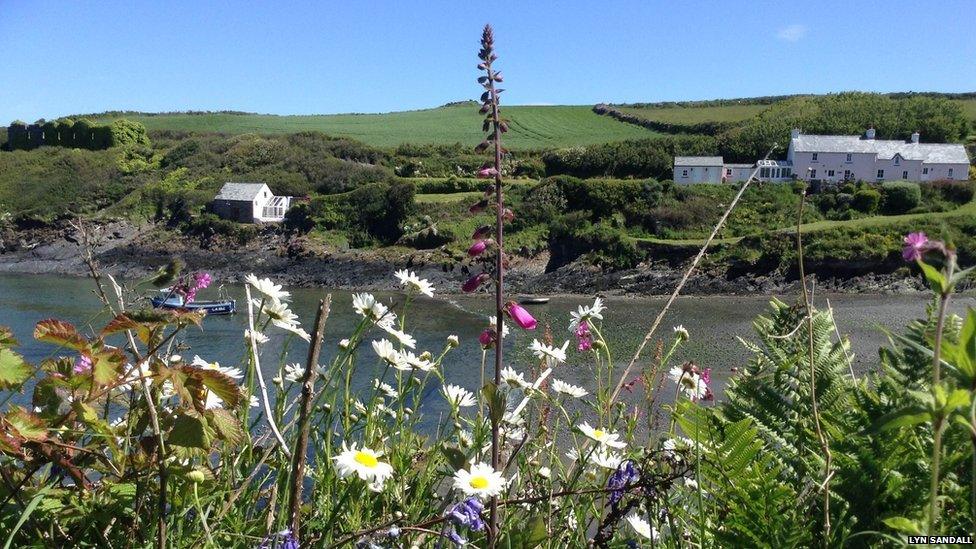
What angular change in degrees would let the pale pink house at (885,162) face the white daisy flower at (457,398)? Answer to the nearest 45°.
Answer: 0° — it already faces it

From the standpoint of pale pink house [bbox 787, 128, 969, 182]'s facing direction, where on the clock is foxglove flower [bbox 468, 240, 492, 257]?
The foxglove flower is roughly at 12 o'clock from the pale pink house.

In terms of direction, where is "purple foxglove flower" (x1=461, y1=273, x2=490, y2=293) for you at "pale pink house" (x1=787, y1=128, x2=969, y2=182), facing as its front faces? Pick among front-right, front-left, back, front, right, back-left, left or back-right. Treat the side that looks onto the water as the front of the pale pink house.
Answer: front

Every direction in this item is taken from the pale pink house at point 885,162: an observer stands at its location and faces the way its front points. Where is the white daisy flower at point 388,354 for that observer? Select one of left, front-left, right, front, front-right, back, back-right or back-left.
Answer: front

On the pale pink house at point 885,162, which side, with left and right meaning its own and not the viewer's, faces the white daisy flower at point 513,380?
front

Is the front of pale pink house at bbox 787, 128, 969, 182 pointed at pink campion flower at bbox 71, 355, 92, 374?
yes

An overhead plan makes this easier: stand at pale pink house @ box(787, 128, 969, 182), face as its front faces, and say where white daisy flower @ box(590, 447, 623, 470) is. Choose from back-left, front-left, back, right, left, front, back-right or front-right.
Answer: front

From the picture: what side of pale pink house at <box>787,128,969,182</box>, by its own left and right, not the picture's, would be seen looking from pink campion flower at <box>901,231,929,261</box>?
front

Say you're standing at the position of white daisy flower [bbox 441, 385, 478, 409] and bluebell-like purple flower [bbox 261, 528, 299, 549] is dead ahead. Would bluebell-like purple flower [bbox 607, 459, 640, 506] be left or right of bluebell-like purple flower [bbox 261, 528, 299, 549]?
left

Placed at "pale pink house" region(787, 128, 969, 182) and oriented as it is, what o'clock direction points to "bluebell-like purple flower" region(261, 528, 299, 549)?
The bluebell-like purple flower is roughly at 12 o'clock from the pale pink house.

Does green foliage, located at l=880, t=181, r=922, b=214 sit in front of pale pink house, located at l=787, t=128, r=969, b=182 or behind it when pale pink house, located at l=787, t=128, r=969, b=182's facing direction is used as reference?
in front

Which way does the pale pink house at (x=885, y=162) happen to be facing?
toward the camera

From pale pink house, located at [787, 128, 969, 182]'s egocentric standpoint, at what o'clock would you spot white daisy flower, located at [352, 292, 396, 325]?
The white daisy flower is roughly at 12 o'clock from the pale pink house.

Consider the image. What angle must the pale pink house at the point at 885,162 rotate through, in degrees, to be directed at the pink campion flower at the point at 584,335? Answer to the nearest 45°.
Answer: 0° — it already faces it

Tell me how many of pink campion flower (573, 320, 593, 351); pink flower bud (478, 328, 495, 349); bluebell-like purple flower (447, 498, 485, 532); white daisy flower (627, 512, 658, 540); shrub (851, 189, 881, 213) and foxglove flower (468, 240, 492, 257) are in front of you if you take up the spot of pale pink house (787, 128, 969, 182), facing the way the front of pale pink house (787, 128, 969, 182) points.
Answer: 6

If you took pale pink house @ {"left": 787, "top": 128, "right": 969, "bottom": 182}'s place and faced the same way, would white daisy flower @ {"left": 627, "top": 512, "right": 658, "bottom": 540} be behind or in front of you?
in front
